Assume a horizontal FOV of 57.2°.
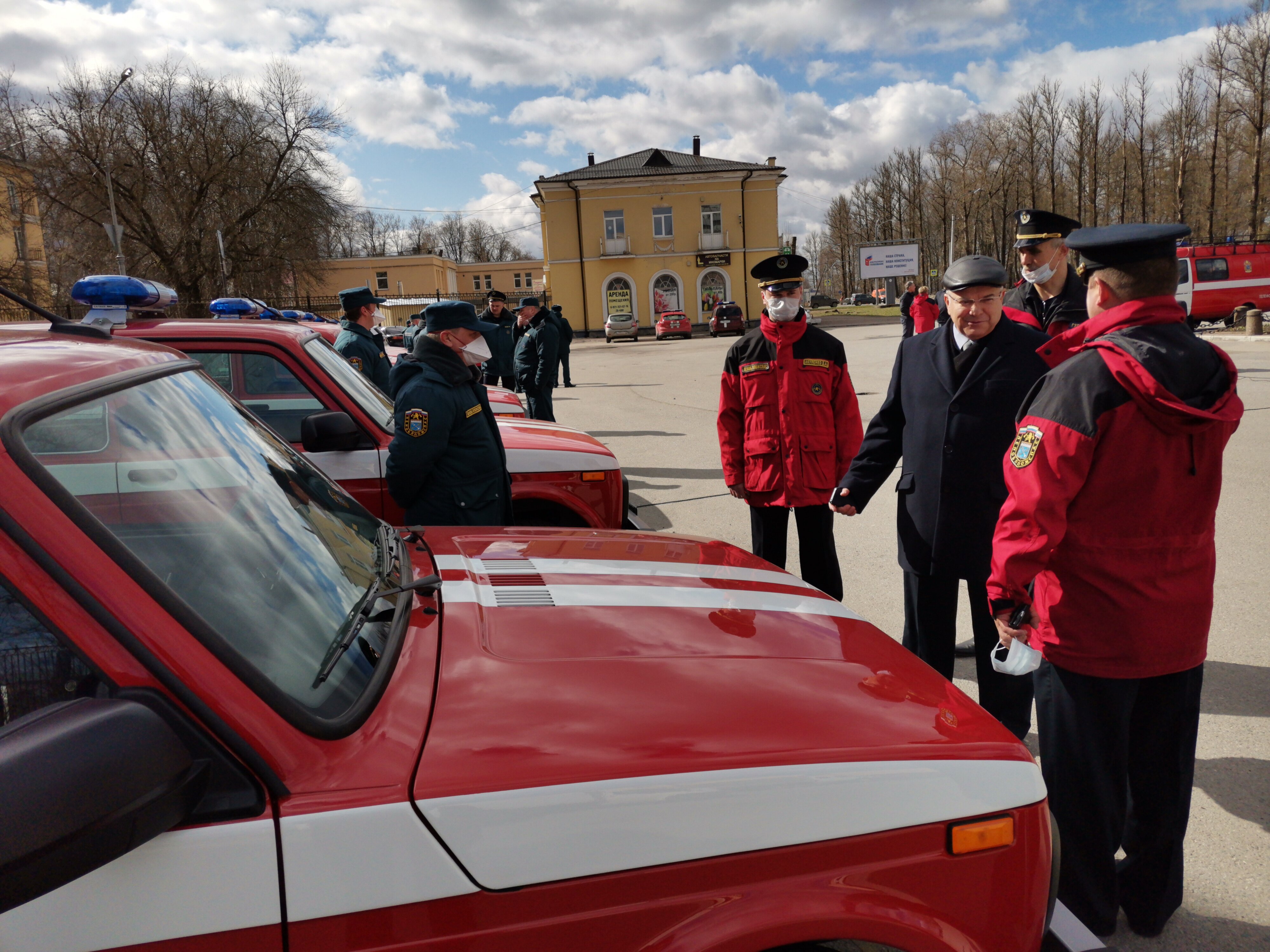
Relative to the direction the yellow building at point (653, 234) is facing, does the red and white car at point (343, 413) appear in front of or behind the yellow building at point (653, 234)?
in front

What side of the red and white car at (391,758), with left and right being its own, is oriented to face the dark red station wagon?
left

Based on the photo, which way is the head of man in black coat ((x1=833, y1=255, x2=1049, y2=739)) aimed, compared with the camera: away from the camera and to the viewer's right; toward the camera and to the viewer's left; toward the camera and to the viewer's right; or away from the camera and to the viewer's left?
toward the camera and to the viewer's left

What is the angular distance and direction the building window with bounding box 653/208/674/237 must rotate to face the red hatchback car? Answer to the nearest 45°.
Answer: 0° — it already faces it

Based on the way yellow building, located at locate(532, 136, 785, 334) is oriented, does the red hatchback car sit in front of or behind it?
in front

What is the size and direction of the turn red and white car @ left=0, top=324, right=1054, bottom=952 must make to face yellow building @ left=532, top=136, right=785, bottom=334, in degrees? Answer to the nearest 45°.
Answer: approximately 90° to its left

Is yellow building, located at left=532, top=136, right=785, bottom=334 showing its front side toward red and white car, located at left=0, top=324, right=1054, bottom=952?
yes

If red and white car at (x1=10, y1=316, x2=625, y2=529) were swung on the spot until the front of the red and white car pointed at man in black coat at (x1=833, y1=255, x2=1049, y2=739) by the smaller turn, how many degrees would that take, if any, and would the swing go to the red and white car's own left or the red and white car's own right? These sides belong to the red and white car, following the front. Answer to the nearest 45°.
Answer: approximately 45° to the red and white car's own right

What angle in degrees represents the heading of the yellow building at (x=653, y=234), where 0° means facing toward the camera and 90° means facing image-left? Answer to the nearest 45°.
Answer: approximately 0°

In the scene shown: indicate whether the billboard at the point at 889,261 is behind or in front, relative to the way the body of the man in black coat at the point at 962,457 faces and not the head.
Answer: behind
